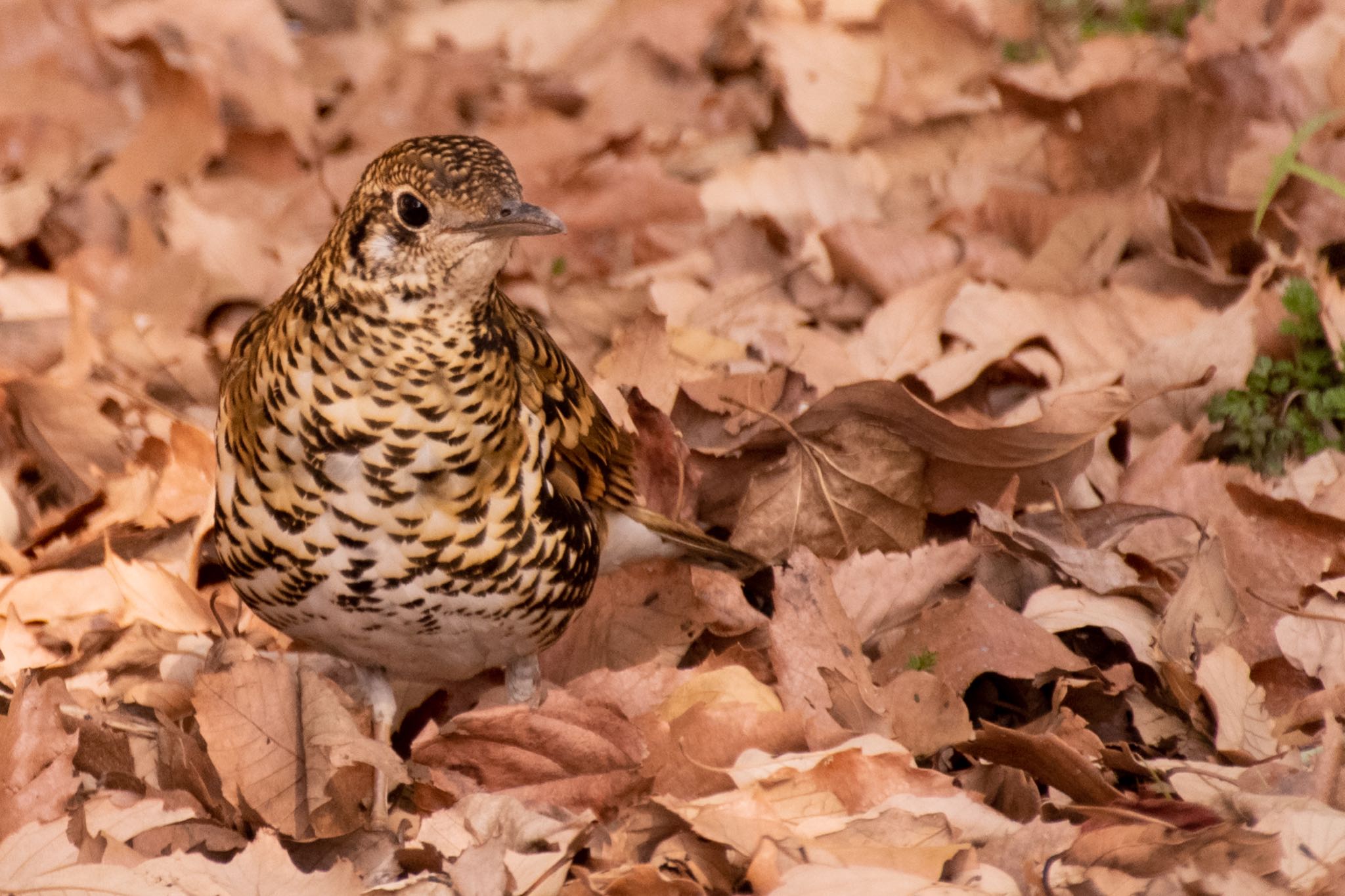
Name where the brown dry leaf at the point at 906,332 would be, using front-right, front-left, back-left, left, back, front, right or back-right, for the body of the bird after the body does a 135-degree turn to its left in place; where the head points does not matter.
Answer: front-left

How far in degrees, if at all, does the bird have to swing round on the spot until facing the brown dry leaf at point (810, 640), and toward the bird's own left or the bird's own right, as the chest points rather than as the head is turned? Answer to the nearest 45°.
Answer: approximately 135° to the bird's own left

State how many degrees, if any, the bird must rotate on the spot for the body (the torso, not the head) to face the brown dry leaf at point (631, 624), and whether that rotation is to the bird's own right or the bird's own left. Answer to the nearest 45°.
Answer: approximately 180°

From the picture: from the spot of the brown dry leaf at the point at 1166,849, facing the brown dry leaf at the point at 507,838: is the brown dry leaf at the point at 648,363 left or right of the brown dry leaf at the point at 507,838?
right

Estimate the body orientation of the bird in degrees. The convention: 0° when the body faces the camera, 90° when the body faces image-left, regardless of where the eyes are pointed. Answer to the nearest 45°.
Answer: approximately 45°

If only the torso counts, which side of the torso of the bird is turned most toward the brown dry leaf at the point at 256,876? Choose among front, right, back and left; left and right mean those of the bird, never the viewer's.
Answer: front

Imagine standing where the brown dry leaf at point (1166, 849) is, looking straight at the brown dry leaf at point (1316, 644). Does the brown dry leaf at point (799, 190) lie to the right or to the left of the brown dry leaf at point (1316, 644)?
left

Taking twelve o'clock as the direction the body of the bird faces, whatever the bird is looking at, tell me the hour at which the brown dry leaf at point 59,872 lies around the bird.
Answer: The brown dry leaf is roughly at 12 o'clock from the bird.

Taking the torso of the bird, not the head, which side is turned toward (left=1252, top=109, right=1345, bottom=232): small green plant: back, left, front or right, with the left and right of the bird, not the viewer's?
back

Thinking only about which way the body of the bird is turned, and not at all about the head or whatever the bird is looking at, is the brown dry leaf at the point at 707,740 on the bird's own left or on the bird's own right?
on the bird's own left

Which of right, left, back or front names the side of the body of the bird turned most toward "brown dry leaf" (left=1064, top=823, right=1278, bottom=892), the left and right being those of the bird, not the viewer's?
left

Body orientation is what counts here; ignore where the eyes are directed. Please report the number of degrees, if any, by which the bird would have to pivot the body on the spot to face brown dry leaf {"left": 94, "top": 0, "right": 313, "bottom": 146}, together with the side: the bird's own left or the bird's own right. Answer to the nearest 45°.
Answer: approximately 135° to the bird's own right
